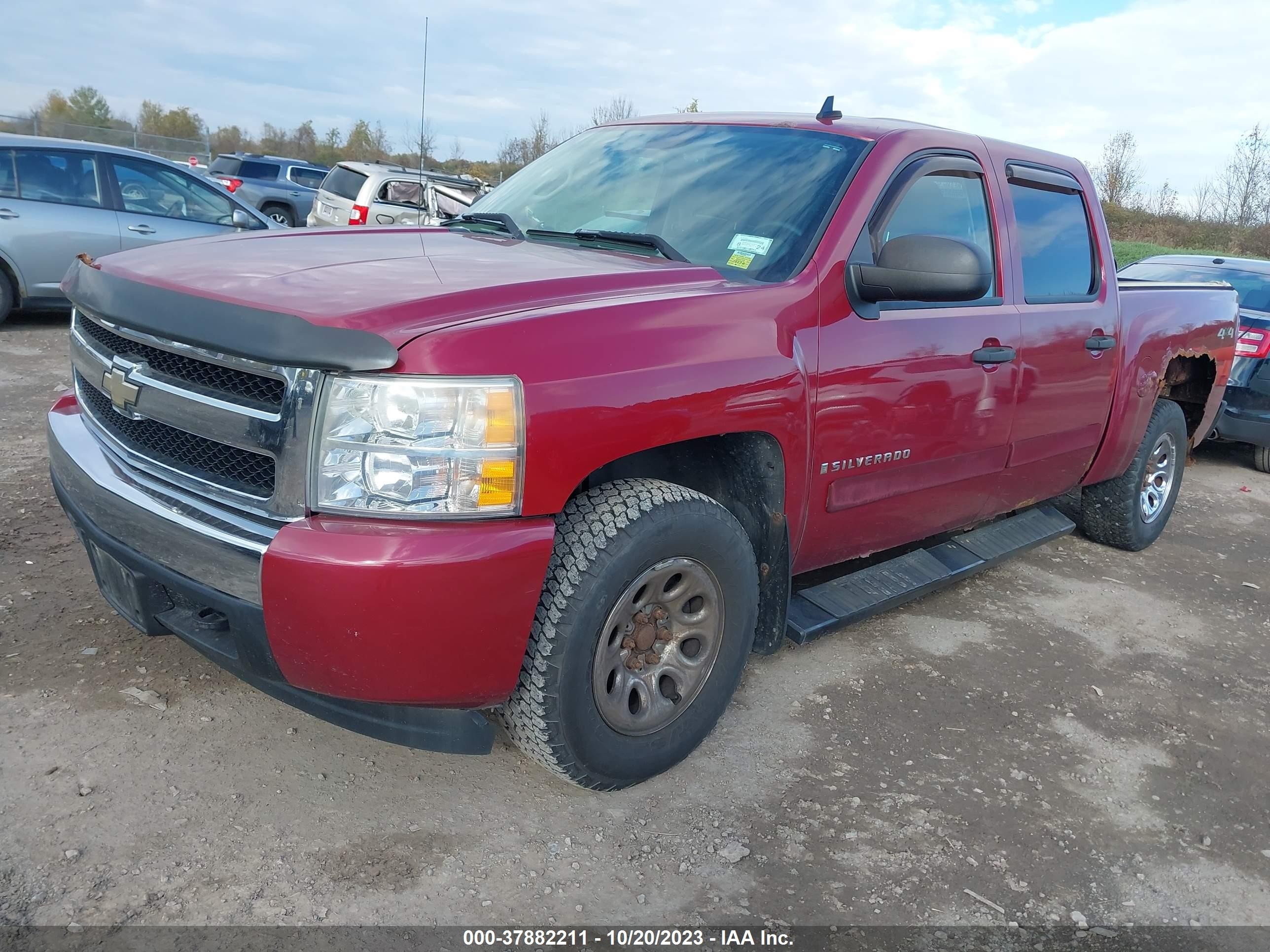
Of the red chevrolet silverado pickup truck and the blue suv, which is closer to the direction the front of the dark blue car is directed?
the blue suv

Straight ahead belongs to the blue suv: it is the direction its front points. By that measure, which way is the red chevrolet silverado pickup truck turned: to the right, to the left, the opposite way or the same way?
the opposite way

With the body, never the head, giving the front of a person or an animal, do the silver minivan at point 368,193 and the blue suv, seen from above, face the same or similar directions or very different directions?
same or similar directions

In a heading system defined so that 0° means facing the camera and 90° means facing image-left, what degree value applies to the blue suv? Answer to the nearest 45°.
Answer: approximately 225°

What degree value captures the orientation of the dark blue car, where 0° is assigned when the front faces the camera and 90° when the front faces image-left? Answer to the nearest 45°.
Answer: approximately 135°

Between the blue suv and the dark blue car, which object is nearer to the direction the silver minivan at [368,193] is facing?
the blue suv

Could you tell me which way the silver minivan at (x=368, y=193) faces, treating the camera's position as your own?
facing away from the viewer and to the right of the viewer

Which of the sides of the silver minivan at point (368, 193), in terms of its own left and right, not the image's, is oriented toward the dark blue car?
right

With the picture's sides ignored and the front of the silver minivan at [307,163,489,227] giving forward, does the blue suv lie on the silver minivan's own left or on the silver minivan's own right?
on the silver minivan's own left

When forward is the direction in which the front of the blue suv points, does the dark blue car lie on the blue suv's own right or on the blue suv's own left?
on the blue suv's own right

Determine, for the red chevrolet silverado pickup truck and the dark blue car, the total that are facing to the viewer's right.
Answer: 0

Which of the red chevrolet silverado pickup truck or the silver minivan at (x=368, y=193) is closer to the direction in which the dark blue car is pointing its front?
the silver minivan

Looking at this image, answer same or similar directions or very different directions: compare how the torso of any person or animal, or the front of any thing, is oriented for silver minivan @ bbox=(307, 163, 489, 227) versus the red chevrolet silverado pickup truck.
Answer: very different directions

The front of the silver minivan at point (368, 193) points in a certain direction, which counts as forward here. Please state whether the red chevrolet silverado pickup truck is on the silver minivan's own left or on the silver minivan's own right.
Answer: on the silver minivan's own right
